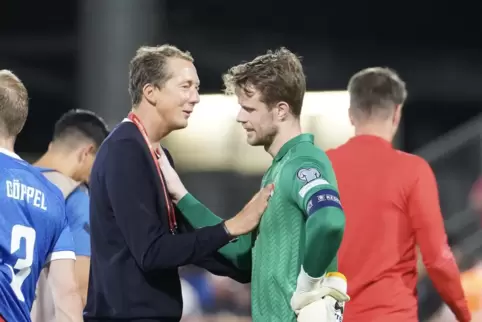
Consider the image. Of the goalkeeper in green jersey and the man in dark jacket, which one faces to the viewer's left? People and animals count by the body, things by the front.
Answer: the goalkeeper in green jersey

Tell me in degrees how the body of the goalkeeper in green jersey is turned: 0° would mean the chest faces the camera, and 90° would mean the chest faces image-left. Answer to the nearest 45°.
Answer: approximately 90°

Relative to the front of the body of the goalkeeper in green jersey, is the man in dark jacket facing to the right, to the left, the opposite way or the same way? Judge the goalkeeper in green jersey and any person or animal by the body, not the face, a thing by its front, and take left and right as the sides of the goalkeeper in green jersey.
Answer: the opposite way

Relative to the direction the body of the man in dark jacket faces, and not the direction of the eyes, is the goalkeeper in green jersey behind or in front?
in front

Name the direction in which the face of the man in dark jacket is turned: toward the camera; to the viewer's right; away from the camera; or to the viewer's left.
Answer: to the viewer's right

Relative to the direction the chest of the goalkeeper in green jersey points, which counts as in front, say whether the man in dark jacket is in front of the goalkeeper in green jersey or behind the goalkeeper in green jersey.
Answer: in front

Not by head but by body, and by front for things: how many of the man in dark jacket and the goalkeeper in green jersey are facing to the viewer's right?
1

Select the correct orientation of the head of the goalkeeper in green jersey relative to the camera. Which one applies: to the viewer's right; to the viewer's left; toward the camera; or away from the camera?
to the viewer's left

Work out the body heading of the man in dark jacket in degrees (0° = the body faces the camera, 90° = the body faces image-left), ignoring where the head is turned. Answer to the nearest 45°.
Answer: approximately 270°
